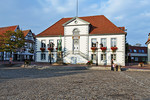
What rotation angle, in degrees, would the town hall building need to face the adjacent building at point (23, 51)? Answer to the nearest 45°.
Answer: approximately 135° to its right

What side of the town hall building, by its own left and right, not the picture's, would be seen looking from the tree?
right

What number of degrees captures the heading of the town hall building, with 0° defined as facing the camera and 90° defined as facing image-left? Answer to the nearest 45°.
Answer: approximately 0°

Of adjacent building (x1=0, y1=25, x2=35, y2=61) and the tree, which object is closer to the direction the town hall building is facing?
the tree
